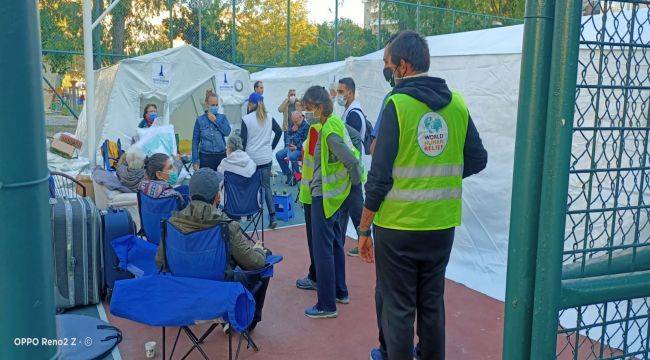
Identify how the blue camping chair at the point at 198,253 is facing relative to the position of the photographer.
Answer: facing away from the viewer and to the right of the viewer

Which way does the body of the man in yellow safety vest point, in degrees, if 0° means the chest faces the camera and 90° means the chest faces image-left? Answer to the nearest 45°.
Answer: approximately 135°

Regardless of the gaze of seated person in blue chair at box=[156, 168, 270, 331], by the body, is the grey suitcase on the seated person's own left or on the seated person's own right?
on the seated person's own left

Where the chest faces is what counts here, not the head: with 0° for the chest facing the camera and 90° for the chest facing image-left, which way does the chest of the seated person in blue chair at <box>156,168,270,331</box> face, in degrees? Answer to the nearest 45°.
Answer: approximately 225°

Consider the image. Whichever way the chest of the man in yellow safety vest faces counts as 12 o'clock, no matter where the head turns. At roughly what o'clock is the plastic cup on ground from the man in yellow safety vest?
The plastic cup on ground is roughly at 11 o'clock from the man in yellow safety vest.
